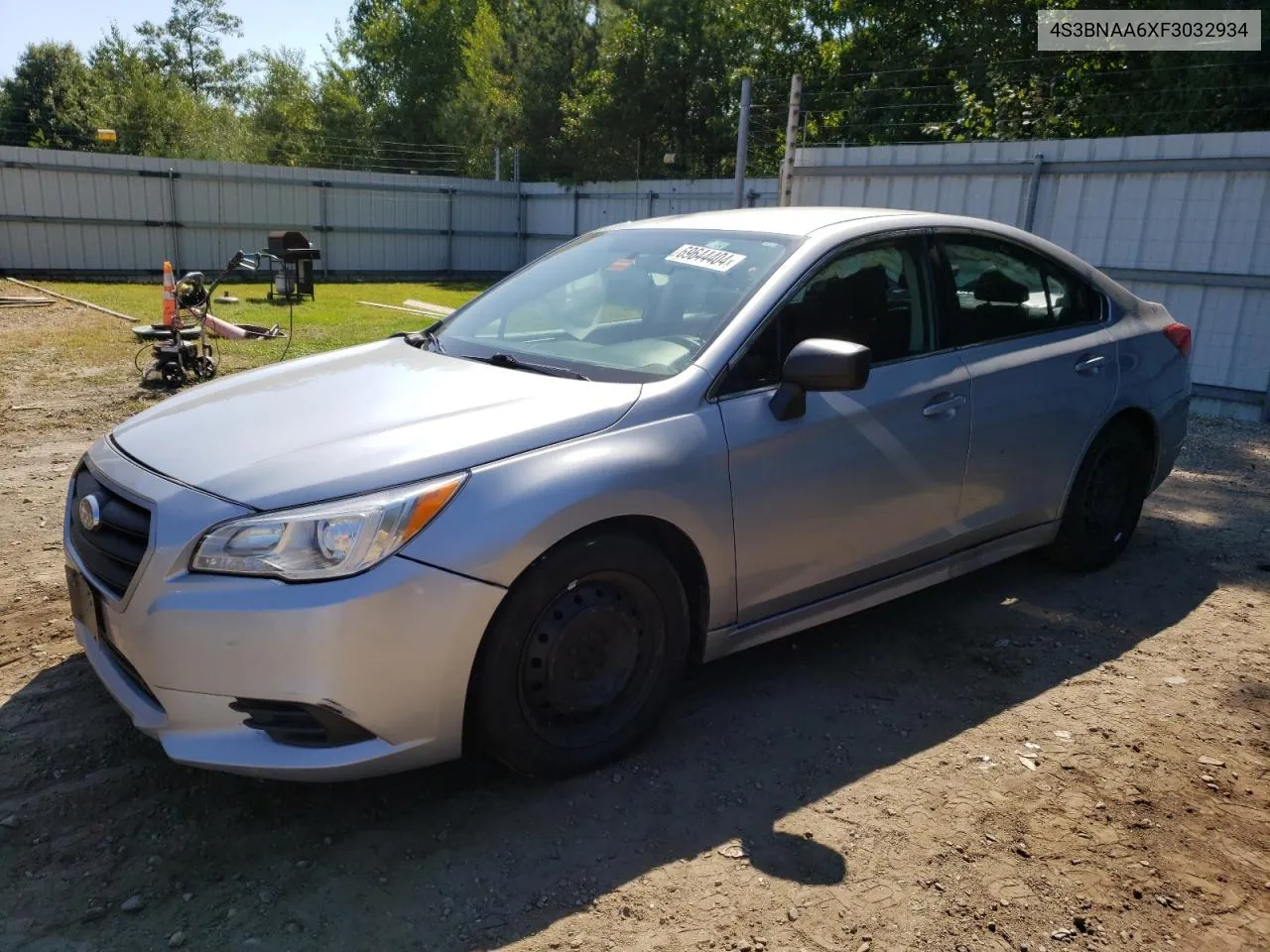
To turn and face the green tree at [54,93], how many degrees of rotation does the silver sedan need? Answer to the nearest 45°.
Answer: approximately 90° to its right

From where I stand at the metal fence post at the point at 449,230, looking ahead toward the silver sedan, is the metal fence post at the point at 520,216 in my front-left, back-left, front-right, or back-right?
back-left

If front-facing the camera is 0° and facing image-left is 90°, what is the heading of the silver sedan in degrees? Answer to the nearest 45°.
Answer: approximately 45°

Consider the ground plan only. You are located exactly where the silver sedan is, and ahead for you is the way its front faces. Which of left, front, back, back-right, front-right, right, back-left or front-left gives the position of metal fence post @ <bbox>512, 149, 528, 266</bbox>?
back-right

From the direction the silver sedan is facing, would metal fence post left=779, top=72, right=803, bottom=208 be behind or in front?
behind

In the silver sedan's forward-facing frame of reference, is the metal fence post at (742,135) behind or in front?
behind

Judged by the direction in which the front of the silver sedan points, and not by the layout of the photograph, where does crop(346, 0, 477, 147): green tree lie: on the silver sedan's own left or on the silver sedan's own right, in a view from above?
on the silver sedan's own right

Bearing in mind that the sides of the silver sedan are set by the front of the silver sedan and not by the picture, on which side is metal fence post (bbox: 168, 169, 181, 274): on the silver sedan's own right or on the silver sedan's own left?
on the silver sedan's own right

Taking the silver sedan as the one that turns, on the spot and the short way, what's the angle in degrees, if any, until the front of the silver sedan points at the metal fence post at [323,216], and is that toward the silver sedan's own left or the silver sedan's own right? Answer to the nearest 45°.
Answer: approximately 135° to the silver sedan's own right

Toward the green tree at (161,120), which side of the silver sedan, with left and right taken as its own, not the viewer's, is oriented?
right

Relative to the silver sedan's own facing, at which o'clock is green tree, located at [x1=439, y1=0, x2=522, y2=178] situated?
The green tree is roughly at 4 o'clock from the silver sedan.

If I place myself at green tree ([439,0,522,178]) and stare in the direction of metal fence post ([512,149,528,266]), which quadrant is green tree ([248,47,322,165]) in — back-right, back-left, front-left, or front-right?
back-right

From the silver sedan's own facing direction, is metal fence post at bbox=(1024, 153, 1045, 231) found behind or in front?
behind
